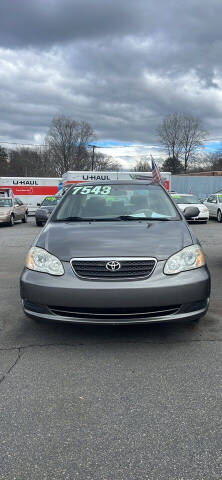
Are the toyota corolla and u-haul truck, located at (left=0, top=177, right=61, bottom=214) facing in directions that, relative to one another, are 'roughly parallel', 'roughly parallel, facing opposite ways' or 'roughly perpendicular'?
roughly perpendicular

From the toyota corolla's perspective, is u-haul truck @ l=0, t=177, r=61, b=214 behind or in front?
behind

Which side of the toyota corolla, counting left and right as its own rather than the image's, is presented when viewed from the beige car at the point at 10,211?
back

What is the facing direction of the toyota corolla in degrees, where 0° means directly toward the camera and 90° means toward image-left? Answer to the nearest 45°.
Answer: approximately 0°

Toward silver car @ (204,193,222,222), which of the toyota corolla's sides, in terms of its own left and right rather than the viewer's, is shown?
back
